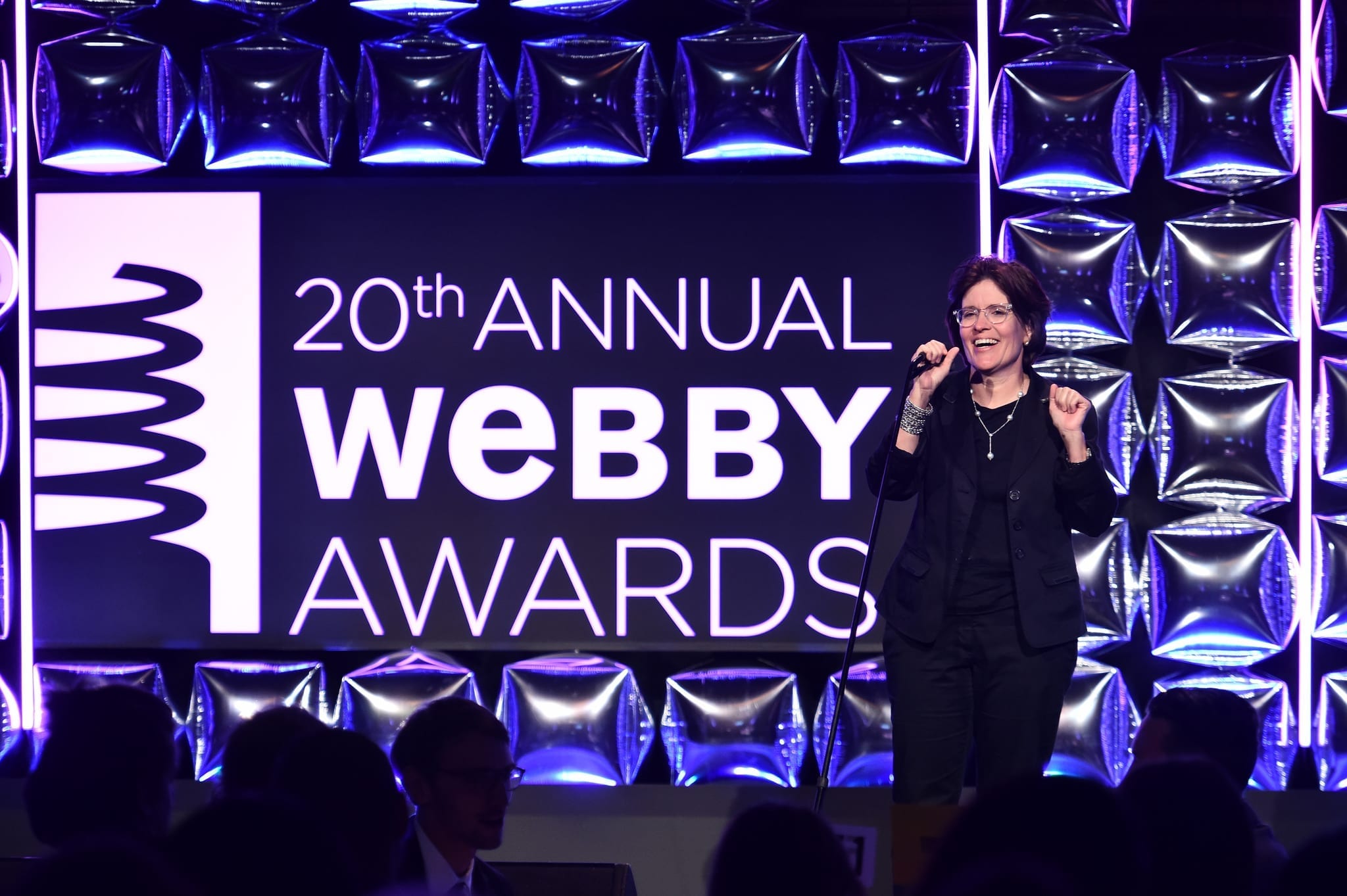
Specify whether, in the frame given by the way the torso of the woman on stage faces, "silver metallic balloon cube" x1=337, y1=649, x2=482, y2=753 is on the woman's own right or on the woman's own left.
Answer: on the woman's own right

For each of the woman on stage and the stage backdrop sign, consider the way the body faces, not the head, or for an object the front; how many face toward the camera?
2

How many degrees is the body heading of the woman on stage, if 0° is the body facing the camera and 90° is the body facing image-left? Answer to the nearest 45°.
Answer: approximately 0°

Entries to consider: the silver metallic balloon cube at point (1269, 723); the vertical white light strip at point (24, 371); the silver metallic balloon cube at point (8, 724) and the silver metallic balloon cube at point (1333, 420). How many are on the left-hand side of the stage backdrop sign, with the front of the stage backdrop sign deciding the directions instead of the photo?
2

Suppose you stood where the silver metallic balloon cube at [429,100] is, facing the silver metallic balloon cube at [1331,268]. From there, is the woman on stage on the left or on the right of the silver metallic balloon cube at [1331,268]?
right

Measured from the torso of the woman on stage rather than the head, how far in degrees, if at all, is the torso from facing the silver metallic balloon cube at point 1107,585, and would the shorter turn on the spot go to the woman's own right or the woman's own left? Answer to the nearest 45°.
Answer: approximately 180°

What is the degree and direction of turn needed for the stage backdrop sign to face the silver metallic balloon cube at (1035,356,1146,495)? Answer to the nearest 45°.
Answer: approximately 90° to its left

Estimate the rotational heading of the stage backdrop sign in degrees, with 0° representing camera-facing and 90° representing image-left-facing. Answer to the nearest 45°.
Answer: approximately 0°

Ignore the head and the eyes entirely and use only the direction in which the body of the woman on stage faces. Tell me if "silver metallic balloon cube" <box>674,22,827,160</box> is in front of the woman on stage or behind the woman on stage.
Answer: behind

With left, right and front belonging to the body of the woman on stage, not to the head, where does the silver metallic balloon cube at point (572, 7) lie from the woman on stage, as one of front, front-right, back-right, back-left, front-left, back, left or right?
back-right

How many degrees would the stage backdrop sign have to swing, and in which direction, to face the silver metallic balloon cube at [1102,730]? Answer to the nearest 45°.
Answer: approximately 90° to its left
